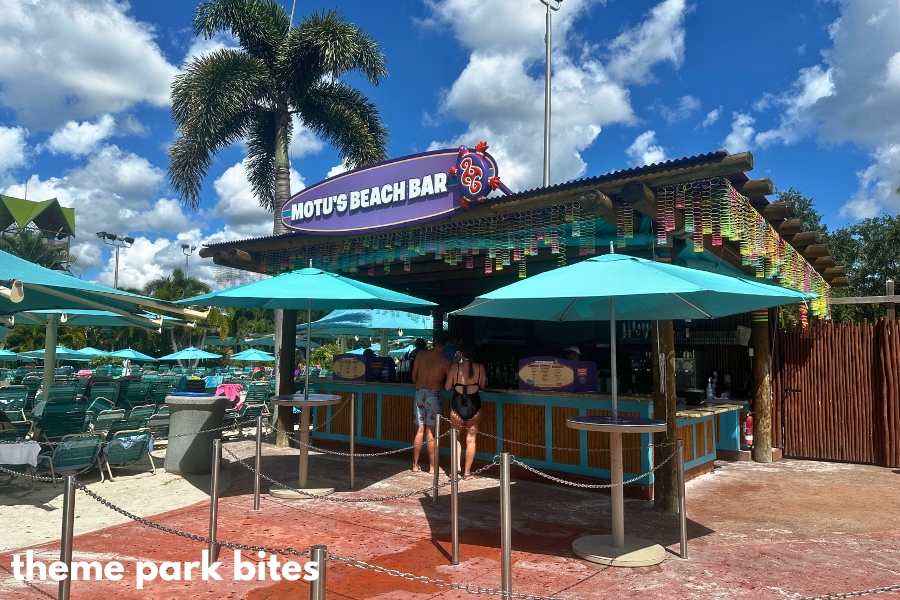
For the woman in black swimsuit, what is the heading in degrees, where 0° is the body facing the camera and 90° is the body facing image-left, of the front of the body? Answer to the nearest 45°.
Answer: approximately 180°

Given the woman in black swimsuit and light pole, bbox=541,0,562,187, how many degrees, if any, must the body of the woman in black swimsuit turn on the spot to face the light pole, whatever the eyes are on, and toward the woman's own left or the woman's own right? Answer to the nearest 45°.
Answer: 0° — they already face it

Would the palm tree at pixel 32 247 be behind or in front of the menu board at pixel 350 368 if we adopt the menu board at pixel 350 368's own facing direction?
behind

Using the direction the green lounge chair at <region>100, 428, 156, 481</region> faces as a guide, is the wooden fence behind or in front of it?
behind

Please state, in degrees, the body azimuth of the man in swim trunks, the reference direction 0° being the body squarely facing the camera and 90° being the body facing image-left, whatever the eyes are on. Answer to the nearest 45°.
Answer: approximately 180°

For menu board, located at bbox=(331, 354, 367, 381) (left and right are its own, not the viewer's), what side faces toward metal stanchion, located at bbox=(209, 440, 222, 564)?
front

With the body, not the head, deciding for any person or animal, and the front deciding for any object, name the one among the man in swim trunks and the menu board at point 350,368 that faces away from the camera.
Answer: the man in swim trunks

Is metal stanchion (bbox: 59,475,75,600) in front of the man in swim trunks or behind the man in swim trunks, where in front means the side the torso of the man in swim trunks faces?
behind

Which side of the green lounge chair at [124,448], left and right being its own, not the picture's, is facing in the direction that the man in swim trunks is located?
back

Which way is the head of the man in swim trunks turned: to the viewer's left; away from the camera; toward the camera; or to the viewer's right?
away from the camera
